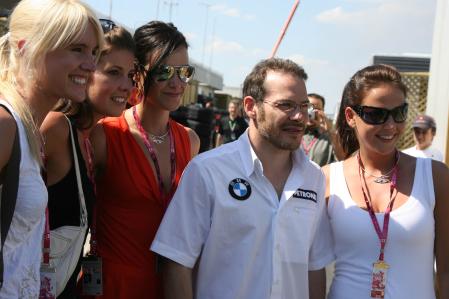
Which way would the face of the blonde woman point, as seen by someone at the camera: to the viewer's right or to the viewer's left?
to the viewer's right

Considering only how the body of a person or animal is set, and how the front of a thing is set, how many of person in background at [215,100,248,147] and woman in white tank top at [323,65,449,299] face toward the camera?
2

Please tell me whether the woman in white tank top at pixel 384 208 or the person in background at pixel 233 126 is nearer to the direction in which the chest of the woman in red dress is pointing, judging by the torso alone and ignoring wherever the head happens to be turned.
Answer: the woman in white tank top

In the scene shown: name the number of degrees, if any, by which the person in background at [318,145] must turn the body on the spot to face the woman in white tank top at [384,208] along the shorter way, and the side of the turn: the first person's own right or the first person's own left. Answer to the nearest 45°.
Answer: approximately 45° to the first person's own left

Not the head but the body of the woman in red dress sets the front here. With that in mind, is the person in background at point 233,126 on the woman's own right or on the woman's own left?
on the woman's own left

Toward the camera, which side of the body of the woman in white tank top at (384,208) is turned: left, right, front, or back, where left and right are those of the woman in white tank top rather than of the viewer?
front

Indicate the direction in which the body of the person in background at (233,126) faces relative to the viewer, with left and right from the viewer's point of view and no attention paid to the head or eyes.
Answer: facing the viewer

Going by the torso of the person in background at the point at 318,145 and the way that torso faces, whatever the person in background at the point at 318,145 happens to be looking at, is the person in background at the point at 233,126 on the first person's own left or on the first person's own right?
on the first person's own right

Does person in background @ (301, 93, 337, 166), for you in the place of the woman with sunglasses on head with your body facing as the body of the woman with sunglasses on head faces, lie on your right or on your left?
on your left

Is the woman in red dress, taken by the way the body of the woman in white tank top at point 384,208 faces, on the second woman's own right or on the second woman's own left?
on the second woman's own right

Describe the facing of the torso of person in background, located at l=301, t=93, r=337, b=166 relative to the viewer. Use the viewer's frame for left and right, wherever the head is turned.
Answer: facing the viewer and to the left of the viewer

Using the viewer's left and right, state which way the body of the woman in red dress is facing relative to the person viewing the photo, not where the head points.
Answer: facing the viewer and to the right of the viewer

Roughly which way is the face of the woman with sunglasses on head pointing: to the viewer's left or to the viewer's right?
to the viewer's right
